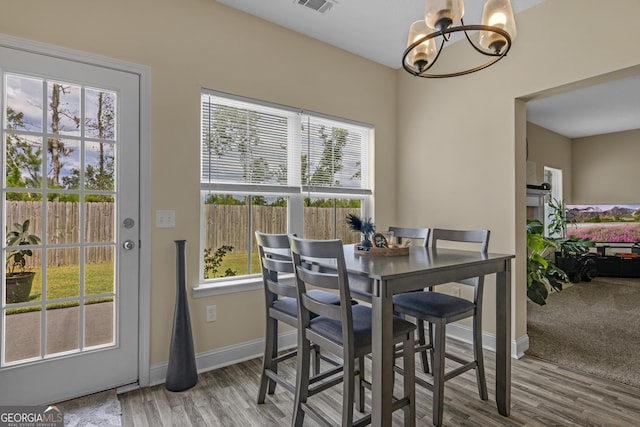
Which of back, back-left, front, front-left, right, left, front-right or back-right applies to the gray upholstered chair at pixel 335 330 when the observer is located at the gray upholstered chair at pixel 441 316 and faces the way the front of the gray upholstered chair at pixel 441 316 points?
front

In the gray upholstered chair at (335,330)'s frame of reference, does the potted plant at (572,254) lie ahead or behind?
ahead

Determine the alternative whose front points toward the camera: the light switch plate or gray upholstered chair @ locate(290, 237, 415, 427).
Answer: the light switch plate

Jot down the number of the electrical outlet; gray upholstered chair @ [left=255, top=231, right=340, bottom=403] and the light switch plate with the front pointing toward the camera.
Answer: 2

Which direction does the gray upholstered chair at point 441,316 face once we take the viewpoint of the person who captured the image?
facing the viewer and to the left of the viewer

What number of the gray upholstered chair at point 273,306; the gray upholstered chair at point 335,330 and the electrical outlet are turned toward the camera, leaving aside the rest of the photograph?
1

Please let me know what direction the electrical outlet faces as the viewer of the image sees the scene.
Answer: facing the viewer

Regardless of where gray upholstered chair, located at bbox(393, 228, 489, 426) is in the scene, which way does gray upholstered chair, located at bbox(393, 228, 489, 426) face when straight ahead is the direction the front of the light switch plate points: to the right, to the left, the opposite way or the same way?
to the right

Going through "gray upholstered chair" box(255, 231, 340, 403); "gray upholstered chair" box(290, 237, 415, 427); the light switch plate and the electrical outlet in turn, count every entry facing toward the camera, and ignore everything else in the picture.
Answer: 2

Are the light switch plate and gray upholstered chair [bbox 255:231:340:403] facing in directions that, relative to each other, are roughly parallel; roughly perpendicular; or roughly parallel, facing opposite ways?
roughly perpendicular

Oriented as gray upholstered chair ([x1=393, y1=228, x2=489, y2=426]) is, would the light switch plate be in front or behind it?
in front

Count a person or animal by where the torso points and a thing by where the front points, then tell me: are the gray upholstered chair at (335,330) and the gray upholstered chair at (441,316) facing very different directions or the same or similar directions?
very different directions

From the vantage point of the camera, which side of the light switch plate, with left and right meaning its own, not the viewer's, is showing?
front

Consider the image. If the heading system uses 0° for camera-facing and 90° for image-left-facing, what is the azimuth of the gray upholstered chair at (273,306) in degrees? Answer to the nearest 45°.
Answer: approximately 225°

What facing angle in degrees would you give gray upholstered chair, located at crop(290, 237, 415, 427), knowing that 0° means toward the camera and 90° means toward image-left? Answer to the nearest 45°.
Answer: approximately 225°

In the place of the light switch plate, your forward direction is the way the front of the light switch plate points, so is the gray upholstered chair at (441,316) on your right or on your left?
on your left

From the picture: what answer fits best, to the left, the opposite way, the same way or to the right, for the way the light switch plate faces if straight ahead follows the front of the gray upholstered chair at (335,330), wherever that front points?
to the right

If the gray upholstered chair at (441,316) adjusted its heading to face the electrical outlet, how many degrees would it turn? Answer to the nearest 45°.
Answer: approximately 45° to its right
